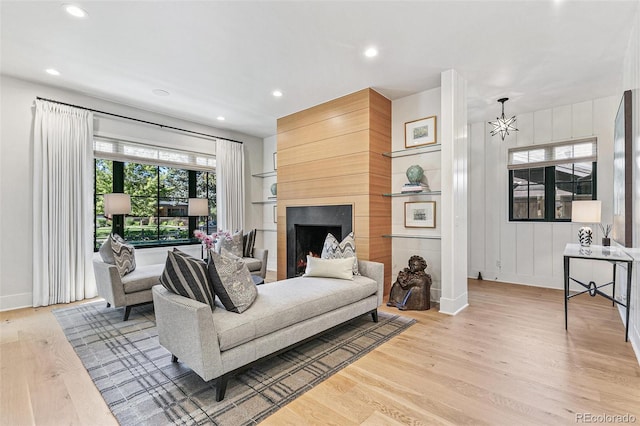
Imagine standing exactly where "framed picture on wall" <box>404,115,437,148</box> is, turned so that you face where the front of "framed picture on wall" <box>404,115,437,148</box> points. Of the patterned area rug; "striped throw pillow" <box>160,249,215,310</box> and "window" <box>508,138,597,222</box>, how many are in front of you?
2

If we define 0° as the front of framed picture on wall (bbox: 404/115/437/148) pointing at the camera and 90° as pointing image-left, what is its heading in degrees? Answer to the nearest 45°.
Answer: approximately 45°

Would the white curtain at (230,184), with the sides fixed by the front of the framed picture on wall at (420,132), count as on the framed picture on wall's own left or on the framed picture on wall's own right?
on the framed picture on wall's own right

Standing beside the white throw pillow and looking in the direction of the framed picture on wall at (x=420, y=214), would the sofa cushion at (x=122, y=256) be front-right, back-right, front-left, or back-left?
back-left

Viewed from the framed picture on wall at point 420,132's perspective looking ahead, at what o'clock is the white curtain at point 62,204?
The white curtain is roughly at 1 o'clock from the framed picture on wall.

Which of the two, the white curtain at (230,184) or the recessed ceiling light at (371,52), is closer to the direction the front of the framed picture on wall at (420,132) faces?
the recessed ceiling light

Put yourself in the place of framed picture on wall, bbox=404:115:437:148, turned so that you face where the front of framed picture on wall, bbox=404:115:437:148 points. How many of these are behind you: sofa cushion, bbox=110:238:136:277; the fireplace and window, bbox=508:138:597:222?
1

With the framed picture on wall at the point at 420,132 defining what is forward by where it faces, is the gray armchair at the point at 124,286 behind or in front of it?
in front
